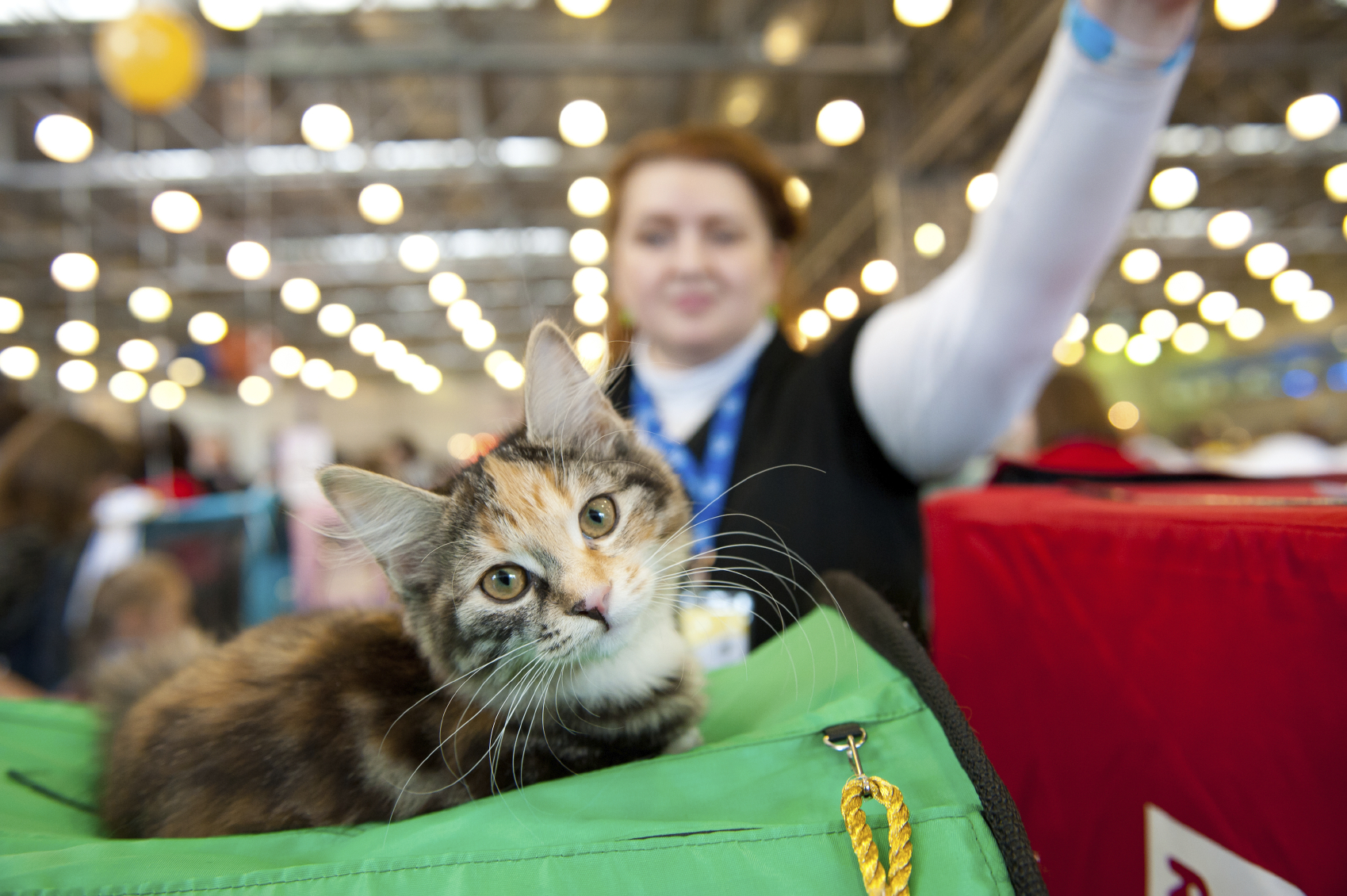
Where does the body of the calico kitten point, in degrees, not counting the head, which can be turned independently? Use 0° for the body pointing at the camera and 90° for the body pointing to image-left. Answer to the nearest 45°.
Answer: approximately 315°

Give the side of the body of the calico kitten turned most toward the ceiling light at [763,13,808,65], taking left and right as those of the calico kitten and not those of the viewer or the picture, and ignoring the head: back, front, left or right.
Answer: left

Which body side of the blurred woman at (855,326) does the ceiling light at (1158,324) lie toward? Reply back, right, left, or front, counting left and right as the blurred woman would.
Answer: back

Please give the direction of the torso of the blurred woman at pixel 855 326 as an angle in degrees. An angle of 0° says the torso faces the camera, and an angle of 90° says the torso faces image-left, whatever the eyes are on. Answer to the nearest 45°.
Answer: approximately 0°

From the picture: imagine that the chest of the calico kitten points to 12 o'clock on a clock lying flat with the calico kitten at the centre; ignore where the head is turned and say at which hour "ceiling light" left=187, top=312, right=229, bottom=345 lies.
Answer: The ceiling light is roughly at 7 o'clock from the calico kitten.

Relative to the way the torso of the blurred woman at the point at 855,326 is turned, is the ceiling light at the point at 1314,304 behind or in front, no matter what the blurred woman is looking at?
behind

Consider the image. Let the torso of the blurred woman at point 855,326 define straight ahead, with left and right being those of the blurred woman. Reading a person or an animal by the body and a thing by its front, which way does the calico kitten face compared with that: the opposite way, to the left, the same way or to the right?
to the left

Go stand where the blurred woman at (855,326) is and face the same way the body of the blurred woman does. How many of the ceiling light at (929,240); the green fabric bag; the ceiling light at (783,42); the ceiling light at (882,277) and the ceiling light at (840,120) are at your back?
4
